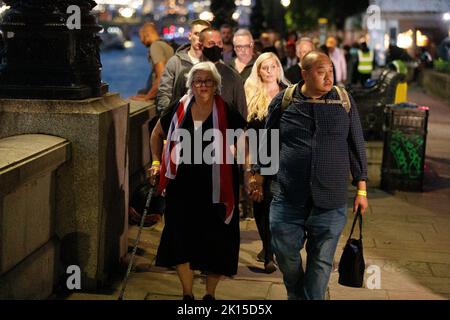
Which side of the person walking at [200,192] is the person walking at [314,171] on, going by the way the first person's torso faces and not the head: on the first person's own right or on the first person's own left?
on the first person's own left

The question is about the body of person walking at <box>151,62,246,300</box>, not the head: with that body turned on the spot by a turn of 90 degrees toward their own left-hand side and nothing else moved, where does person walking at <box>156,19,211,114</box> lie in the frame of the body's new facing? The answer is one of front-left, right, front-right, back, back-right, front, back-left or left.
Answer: left

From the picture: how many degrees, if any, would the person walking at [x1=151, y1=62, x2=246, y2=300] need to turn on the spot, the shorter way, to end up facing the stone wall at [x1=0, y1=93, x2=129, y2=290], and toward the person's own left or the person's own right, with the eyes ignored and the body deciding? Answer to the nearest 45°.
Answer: approximately 90° to the person's own right

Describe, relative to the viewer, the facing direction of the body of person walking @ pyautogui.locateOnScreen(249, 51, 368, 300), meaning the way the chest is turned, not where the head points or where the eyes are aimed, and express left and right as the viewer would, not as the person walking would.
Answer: facing the viewer

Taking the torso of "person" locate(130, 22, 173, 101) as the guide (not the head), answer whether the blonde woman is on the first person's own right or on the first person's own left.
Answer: on the first person's own left

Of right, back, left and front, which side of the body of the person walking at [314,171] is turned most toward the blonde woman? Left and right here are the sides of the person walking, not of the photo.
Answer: back

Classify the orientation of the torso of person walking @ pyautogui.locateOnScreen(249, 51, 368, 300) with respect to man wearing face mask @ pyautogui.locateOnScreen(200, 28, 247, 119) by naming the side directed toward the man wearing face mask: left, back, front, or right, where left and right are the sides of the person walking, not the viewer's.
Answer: back

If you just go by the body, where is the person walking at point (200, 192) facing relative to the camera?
toward the camera
